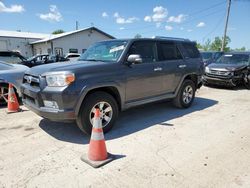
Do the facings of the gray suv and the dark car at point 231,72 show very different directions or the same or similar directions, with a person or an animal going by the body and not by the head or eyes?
same or similar directions

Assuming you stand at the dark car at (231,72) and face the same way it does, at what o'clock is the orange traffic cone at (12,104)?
The orange traffic cone is roughly at 12 o'clock from the dark car.

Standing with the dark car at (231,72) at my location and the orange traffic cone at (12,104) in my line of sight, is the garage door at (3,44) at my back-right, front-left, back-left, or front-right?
front-right

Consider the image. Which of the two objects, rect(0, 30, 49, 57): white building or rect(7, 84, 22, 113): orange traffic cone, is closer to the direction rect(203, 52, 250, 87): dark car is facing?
the orange traffic cone

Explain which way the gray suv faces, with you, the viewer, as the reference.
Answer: facing the viewer and to the left of the viewer

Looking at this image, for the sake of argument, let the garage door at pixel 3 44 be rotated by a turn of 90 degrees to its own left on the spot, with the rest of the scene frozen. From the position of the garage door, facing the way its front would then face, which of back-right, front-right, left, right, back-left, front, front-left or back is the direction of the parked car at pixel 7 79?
right

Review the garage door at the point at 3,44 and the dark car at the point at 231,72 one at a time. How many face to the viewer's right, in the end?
0

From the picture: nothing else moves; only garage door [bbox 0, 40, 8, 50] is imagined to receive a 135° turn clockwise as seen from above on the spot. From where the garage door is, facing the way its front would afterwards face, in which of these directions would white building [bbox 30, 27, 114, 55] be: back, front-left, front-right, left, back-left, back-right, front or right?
back

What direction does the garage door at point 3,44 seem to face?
toward the camera

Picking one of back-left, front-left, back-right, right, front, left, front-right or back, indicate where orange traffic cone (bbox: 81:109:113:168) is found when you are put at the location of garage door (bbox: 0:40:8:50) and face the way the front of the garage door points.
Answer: front

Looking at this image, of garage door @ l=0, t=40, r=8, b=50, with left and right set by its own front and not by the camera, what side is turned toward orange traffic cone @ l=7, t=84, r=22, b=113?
front

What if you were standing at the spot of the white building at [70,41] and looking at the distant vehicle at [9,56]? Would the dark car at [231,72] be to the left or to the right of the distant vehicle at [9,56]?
left

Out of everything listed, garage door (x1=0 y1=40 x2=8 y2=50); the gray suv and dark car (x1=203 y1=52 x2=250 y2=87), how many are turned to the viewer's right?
0

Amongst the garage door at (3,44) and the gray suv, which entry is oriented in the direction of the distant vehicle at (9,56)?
the garage door
